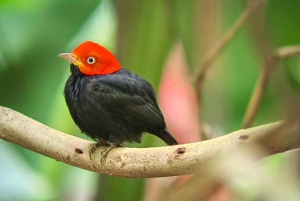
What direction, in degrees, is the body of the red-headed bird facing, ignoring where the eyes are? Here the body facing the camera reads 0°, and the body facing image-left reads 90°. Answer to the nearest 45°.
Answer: approximately 90°
